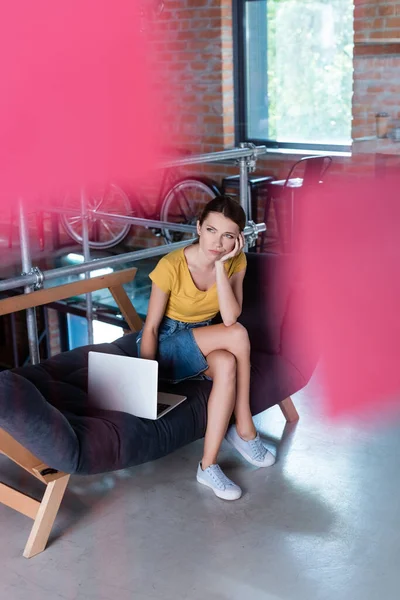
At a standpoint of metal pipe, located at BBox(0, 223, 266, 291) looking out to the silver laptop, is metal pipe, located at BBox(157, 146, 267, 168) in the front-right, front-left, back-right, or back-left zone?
back-left

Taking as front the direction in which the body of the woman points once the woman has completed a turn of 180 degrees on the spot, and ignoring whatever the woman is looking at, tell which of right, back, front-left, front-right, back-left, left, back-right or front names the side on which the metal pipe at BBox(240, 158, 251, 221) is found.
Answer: front-right

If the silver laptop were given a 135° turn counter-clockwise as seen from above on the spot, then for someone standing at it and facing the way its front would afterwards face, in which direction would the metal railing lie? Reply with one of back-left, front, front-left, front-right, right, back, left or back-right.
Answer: right

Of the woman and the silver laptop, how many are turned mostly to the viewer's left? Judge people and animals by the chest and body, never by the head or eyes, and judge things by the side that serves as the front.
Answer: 0

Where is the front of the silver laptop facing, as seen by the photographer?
facing away from the viewer and to the right of the viewer

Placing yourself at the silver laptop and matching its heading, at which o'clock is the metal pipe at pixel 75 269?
The metal pipe is roughly at 10 o'clock from the silver laptop.

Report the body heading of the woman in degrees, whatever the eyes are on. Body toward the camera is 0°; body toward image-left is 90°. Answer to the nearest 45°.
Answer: approximately 315°
